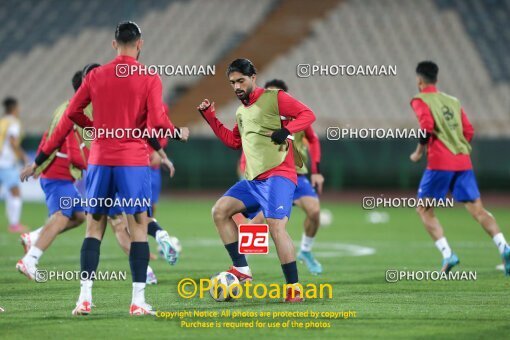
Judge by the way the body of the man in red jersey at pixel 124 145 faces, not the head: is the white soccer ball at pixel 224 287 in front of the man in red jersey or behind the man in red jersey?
in front

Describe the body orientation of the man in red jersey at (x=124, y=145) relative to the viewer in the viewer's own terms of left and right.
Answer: facing away from the viewer

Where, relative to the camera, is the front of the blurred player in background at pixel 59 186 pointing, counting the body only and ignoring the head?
to the viewer's right

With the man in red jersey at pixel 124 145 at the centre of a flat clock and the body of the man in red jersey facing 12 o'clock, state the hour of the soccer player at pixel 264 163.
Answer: The soccer player is roughly at 2 o'clock from the man in red jersey.

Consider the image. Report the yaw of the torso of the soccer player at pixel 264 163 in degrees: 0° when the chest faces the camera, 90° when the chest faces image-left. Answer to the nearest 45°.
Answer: approximately 45°

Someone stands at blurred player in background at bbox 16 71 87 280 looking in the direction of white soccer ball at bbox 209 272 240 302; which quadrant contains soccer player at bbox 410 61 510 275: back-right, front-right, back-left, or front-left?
front-left

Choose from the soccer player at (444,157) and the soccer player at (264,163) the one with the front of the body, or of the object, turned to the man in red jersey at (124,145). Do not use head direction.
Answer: the soccer player at (264,163)
